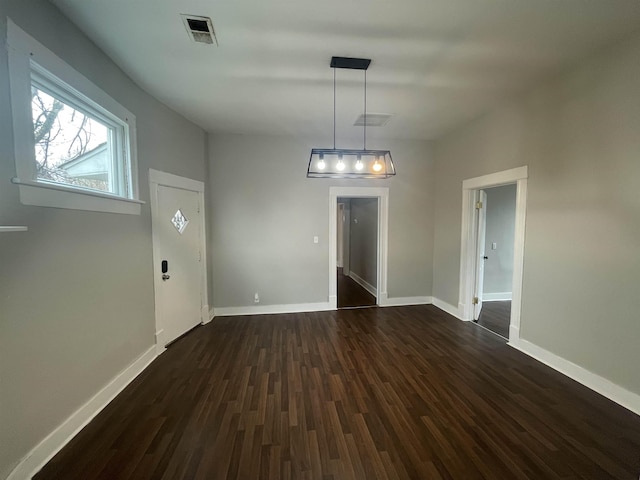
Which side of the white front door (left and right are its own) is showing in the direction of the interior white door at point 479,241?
front

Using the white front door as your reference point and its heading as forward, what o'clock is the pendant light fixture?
The pendant light fixture is roughly at 12 o'clock from the white front door.

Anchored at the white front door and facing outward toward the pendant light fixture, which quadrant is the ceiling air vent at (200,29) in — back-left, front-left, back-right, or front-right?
front-right

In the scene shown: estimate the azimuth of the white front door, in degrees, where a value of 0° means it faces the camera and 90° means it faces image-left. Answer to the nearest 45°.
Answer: approximately 315°
